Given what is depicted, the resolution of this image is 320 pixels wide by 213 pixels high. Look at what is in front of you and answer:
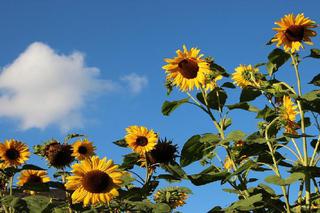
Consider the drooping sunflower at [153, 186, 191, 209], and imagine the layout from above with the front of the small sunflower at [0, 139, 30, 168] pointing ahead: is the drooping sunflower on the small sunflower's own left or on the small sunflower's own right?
on the small sunflower's own left

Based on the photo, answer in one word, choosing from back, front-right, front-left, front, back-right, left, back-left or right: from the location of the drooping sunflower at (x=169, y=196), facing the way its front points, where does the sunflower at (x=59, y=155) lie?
back-left

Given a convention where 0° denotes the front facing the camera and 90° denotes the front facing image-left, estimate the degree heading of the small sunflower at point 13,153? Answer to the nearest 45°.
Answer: approximately 0°

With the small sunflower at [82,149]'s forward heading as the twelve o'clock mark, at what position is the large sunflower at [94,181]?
The large sunflower is roughly at 12 o'clock from the small sunflower.

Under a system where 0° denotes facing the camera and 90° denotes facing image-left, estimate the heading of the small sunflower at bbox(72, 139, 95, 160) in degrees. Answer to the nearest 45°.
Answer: approximately 0°
